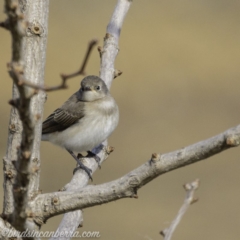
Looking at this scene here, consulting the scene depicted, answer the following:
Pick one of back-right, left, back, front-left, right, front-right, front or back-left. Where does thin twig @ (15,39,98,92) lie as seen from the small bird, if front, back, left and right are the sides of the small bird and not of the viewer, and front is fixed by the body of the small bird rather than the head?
front-right

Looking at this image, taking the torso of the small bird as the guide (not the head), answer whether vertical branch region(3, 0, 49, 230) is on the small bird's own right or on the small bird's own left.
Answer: on the small bird's own right

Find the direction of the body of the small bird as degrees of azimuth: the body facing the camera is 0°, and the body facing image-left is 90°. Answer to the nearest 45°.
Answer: approximately 315°
